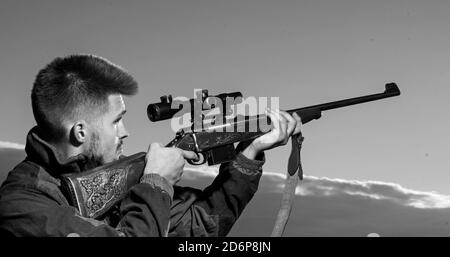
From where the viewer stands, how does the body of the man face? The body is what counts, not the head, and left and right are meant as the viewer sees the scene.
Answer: facing to the right of the viewer

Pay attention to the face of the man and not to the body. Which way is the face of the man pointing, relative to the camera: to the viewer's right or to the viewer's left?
to the viewer's right
